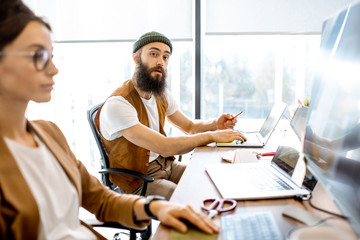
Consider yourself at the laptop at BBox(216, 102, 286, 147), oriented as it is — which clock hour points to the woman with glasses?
The woman with glasses is roughly at 10 o'clock from the laptop.

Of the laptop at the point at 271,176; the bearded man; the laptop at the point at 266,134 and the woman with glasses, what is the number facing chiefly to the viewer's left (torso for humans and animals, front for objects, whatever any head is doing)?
2

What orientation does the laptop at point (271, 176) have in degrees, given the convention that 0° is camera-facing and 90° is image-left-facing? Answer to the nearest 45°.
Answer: approximately 90°

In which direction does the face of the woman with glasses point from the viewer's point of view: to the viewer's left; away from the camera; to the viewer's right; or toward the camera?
to the viewer's right

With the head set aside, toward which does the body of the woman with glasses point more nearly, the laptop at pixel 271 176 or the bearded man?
the laptop

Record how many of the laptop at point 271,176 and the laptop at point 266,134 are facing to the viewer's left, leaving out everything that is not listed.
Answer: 2

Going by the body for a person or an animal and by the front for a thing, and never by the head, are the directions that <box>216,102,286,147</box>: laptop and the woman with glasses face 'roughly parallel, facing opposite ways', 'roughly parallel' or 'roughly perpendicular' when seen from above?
roughly parallel, facing opposite ways

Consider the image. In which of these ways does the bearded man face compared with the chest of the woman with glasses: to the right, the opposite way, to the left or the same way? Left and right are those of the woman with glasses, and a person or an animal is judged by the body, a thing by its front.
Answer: the same way

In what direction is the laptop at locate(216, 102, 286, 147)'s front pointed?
to the viewer's left

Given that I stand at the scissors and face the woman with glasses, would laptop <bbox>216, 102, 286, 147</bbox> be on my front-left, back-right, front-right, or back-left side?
back-right

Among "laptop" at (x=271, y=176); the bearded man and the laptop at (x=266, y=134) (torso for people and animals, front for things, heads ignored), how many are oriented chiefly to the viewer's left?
2

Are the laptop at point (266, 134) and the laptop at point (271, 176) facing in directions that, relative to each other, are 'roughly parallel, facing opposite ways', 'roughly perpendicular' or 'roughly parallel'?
roughly parallel

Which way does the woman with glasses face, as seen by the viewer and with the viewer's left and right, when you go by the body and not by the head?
facing the viewer and to the right of the viewer

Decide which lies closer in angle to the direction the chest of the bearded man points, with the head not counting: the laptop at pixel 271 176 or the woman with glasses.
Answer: the laptop
